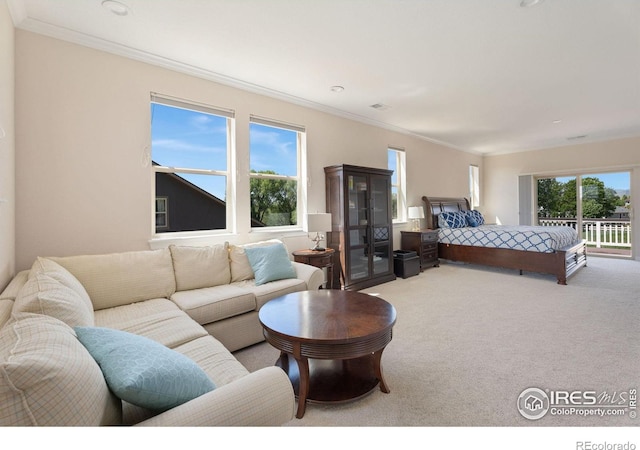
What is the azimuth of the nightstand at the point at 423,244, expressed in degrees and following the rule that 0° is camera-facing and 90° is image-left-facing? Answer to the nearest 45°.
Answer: approximately 315°

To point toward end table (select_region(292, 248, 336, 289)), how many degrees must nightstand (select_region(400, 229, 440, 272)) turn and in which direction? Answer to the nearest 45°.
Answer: approximately 90° to its right

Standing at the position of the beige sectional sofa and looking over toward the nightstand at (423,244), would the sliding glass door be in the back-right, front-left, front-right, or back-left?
front-right

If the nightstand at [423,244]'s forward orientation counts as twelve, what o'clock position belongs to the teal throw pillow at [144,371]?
The teal throw pillow is roughly at 2 o'clock from the nightstand.

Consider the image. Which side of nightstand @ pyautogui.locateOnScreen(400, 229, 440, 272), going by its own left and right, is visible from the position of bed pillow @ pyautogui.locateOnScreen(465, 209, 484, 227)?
left

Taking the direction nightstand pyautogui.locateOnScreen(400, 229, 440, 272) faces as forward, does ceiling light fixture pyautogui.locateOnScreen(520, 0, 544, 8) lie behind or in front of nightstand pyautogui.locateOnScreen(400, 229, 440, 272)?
in front

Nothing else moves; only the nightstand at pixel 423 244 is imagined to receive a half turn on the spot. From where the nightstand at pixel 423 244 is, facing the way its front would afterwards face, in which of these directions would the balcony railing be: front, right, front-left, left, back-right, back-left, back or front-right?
right

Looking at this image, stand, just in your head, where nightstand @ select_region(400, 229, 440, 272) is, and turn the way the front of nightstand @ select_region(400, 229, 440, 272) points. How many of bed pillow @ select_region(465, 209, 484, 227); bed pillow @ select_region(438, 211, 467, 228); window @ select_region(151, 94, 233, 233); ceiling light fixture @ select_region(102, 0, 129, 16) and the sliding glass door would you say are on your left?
3

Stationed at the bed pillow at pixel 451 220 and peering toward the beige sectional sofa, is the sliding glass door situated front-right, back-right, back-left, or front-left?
back-left

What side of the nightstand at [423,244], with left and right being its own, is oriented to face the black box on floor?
right

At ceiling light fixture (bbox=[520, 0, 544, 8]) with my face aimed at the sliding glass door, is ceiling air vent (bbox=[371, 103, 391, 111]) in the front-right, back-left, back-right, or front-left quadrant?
front-left

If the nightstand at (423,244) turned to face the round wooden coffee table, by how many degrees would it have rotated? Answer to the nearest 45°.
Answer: approximately 45° to its right

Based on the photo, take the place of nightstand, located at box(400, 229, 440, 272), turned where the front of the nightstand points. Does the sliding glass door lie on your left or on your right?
on your left

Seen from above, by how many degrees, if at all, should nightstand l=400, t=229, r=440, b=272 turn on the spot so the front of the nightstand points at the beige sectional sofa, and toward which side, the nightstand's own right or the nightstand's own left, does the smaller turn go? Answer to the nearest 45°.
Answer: approximately 45° to the nightstand's own right

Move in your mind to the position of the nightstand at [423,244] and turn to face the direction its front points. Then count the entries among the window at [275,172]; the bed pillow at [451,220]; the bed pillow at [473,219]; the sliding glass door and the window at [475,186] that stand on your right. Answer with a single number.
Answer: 1
